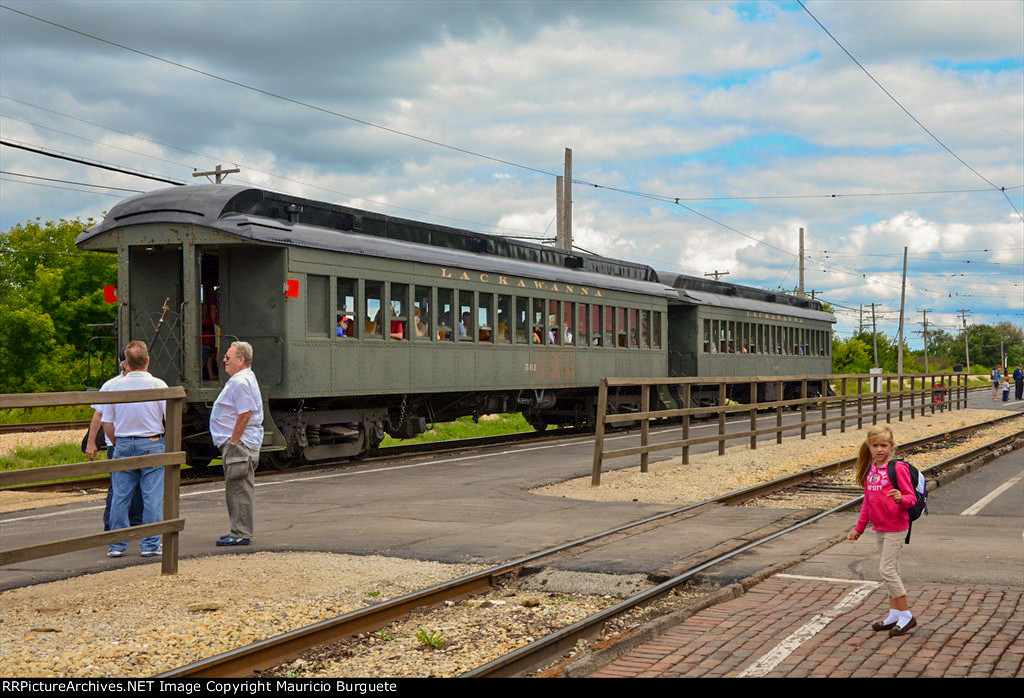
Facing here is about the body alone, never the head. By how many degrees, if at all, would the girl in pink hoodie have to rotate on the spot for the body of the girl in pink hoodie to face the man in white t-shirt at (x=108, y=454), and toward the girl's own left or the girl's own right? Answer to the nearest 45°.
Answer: approximately 45° to the girl's own right

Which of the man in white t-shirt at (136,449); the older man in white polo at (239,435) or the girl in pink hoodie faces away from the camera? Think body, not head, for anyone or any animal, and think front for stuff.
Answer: the man in white t-shirt

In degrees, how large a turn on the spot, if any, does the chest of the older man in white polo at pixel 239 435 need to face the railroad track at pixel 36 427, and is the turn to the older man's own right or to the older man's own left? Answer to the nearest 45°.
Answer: approximately 90° to the older man's own right

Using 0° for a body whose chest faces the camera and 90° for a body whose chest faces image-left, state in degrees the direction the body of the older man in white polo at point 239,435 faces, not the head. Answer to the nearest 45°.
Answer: approximately 90°

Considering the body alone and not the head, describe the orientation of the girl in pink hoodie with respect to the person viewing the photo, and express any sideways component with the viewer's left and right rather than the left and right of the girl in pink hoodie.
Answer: facing the viewer and to the left of the viewer

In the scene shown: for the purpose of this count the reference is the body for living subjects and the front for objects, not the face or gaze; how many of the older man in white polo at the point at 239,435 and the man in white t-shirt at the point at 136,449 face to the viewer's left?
1

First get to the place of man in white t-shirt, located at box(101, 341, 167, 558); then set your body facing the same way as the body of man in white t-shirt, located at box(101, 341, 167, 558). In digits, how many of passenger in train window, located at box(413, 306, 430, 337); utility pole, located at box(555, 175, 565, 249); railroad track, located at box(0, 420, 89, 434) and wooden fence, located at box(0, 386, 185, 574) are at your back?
1

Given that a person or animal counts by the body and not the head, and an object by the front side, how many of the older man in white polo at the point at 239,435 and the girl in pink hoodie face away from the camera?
0

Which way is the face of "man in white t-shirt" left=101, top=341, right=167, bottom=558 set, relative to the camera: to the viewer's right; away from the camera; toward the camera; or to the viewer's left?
away from the camera

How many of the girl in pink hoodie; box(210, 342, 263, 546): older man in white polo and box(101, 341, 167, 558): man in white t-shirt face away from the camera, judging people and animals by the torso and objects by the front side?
1

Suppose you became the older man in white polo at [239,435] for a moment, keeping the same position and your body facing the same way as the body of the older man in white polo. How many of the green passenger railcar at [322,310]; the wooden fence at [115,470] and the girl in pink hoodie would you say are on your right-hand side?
1

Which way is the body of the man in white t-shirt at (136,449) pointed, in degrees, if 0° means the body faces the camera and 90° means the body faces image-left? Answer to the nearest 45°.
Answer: approximately 180°

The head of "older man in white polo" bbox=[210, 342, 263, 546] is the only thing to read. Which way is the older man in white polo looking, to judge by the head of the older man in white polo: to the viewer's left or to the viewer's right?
to the viewer's left

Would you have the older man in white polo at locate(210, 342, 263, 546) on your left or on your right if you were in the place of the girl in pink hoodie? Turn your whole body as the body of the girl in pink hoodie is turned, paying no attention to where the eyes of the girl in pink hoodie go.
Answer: on your right

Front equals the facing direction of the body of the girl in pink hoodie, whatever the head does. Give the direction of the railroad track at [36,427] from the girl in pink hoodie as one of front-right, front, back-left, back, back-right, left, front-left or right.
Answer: right

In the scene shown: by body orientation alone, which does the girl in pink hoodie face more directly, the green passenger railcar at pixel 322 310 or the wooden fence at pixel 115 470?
the wooden fence

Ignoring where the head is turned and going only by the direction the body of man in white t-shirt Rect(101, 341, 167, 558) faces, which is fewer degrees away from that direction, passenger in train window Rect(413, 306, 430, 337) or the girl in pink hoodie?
the passenger in train window
